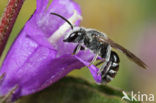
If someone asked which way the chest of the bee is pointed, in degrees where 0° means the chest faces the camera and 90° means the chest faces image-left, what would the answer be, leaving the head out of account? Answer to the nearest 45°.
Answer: approximately 90°
